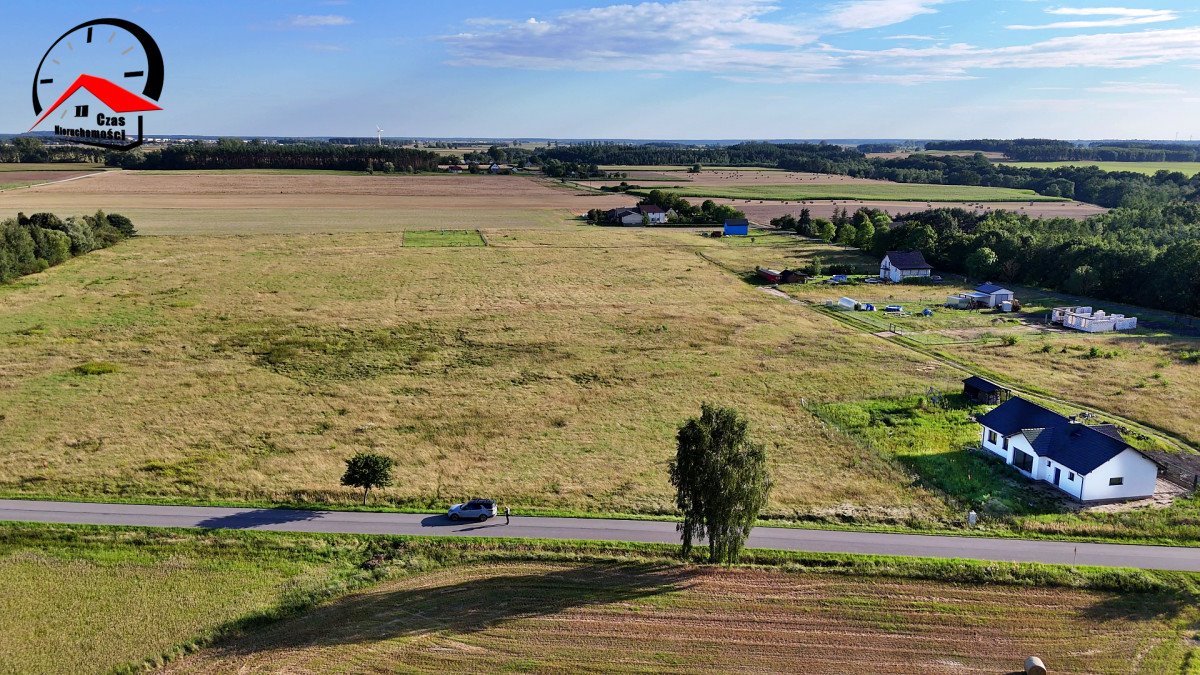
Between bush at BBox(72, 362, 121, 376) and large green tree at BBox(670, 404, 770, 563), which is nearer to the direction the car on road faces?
the bush

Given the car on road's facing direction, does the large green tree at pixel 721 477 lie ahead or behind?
behind

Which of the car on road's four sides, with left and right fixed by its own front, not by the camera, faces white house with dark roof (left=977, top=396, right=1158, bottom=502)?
back

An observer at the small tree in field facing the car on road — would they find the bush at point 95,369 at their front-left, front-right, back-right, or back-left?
back-left

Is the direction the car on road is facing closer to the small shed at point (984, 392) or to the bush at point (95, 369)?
the bush

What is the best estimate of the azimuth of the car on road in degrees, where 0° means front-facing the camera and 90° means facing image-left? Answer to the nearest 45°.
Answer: approximately 90°
